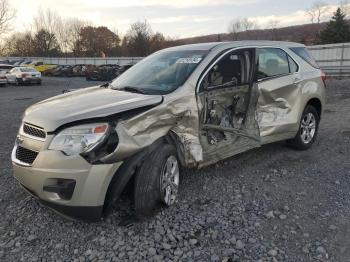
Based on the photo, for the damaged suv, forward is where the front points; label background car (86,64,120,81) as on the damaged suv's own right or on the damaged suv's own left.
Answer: on the damaged suv's own right

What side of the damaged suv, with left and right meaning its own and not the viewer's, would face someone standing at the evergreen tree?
back

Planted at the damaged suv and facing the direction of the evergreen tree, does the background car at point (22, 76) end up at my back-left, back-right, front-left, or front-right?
front-left

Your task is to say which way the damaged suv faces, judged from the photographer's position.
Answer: facing the viewer and to the left of the viewer

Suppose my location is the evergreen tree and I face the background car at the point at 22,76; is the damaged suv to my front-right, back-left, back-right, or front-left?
front-left

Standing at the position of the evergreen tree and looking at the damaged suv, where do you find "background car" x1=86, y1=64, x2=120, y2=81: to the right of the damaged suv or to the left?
right

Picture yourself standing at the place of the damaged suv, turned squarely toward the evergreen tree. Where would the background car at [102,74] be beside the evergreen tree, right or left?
left

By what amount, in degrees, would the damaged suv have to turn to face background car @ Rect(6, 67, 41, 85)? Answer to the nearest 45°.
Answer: approximately 90° to its right
